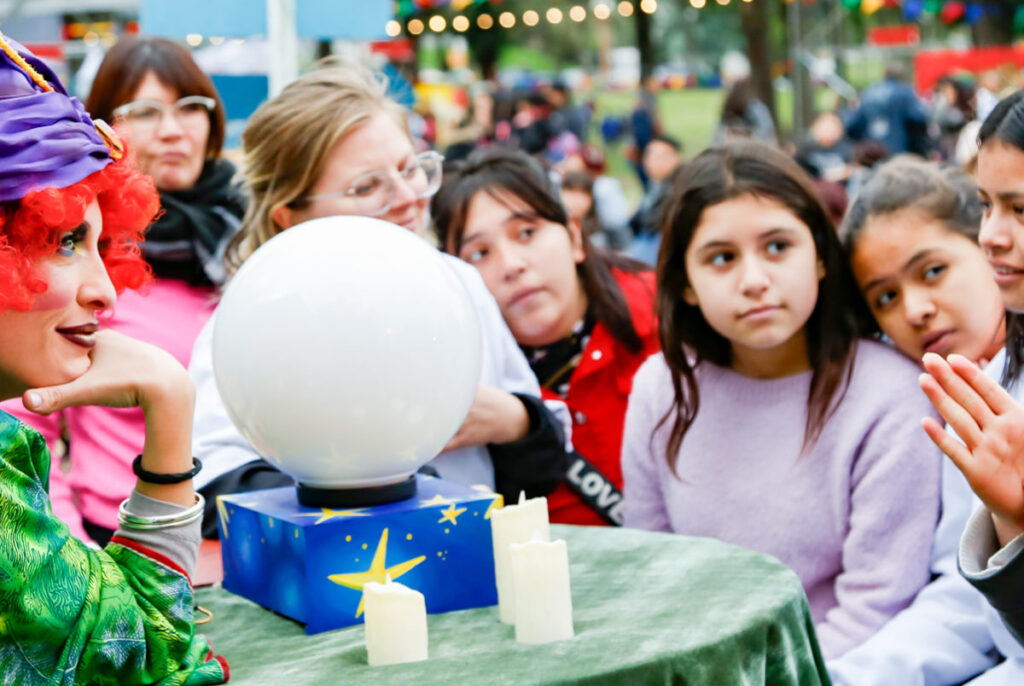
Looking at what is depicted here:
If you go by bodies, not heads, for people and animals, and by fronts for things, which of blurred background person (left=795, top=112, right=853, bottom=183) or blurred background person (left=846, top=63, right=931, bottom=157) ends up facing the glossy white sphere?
blurred background person (left=795, top=112, right=853, bottom=183)

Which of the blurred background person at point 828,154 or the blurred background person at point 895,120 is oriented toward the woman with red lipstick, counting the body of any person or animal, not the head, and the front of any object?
the blurred background person at point 828,154

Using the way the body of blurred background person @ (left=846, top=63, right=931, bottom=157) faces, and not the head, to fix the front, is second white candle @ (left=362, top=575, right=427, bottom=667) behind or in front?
behind

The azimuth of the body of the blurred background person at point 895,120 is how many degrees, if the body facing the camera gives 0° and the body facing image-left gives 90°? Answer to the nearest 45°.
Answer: approximately 180°

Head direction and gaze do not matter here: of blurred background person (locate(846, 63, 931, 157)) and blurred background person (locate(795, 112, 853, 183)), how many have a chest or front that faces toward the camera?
1

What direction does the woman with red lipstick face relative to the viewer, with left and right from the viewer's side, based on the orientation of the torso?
facing to the right of the viewer

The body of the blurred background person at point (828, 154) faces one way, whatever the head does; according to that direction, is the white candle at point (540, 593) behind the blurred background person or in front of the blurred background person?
in front

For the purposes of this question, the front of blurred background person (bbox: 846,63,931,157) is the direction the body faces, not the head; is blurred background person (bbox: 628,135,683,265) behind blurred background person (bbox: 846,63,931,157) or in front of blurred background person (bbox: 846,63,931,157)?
behind

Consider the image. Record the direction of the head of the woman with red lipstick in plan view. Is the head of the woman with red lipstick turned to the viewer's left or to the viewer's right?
to the viewer's right

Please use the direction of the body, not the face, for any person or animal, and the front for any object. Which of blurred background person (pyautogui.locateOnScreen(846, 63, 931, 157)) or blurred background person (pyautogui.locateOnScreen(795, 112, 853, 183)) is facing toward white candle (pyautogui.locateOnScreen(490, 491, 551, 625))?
blurred background person (pyautogui.locateOnScreen(795, 112, 853, 183))

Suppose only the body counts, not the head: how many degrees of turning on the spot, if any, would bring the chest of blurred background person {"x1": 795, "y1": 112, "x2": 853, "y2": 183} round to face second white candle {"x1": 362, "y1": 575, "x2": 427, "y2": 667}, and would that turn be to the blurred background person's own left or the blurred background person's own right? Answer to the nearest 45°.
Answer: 0° — they already face it
